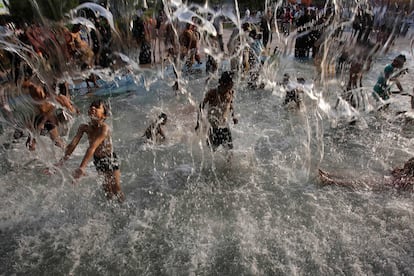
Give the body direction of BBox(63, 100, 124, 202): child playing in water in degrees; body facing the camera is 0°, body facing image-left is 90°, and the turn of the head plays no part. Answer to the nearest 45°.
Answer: approximately 45°

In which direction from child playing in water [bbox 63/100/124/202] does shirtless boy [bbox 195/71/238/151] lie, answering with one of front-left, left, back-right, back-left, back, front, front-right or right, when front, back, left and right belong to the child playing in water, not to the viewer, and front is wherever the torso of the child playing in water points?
back-left

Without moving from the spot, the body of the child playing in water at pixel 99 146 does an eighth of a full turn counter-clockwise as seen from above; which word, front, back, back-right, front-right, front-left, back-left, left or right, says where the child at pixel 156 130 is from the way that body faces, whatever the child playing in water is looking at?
back-left

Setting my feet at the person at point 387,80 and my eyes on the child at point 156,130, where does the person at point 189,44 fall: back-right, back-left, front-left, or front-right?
front-right

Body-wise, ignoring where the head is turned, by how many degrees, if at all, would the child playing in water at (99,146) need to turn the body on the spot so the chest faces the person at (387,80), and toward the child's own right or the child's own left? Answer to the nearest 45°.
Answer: approximately 135° to the child's own left

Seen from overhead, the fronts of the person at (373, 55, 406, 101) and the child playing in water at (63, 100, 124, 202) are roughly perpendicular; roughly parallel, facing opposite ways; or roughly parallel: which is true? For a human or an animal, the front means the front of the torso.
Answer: roughly perpendicular
